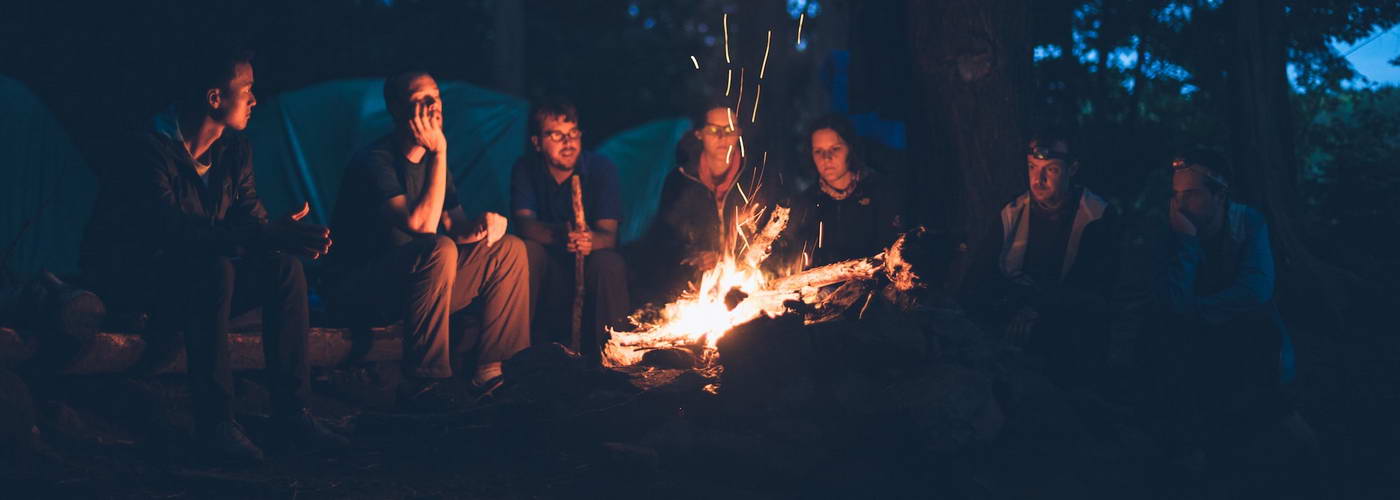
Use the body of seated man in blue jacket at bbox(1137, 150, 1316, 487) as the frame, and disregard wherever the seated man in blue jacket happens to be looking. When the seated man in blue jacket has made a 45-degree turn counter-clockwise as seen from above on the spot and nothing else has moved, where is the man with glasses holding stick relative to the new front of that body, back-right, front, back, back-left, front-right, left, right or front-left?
right

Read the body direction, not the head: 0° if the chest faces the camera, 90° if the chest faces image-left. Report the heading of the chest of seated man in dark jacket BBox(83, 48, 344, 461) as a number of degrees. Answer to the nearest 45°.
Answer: approximately 315°

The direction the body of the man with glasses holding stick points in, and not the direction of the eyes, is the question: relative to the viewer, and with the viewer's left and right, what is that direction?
facing the viewer

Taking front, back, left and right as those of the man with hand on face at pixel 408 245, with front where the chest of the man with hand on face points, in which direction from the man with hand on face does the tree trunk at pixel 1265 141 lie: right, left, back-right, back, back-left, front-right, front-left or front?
front-left

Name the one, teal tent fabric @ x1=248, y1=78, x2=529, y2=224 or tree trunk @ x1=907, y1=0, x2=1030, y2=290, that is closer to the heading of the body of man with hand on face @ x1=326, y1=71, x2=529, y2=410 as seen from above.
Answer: the tree trunk

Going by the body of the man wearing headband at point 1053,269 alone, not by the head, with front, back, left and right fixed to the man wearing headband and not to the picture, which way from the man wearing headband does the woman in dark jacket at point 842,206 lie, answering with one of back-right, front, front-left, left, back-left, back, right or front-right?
front-right

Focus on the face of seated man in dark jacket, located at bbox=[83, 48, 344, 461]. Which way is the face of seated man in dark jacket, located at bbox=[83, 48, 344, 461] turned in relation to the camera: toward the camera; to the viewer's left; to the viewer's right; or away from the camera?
to the viewer's right

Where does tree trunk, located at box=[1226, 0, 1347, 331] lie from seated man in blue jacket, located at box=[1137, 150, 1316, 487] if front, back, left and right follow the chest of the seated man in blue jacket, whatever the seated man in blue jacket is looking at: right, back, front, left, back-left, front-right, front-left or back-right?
back-right

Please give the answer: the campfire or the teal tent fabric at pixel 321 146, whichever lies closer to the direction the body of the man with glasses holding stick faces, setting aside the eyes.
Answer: the campfire

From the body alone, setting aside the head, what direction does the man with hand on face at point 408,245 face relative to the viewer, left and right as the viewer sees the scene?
facing the viewer and to the right of the viewer

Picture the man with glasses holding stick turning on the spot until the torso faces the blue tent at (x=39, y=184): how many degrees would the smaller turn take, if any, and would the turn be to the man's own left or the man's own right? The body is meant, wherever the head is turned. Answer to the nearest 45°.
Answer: approximately 135° to the man's own right

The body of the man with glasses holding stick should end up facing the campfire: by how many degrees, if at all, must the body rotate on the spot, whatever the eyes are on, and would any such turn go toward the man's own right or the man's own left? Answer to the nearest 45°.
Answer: approximately 45° to the man's own left

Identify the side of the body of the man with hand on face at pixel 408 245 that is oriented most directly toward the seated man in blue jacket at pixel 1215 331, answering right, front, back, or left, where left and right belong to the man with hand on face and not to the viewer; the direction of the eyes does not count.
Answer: front

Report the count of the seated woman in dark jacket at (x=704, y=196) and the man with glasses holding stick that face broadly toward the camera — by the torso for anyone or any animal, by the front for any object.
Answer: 2

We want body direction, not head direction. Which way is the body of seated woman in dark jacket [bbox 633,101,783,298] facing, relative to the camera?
toward the camera

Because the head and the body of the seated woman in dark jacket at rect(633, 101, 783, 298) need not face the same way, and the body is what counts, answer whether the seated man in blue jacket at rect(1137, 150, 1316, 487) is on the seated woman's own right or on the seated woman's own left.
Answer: on the seated woman's own left

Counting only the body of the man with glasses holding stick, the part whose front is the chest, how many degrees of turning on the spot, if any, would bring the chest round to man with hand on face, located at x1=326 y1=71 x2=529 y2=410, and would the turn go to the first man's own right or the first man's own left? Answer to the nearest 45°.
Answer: approximately 45° to the first man's own right
